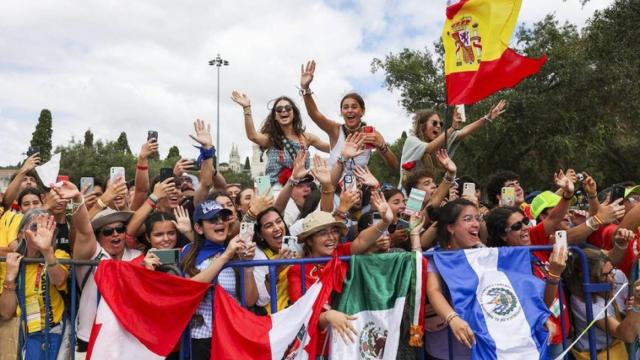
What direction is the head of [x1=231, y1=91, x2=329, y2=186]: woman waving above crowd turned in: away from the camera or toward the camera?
toward the camera

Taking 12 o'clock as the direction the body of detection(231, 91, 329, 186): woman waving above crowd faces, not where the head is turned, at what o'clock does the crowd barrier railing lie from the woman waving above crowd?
The crowd barrier railing is roughly at 12 o'clock from the woman waving above crowd.

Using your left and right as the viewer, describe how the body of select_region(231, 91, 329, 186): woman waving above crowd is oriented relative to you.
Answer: facing the viewer
